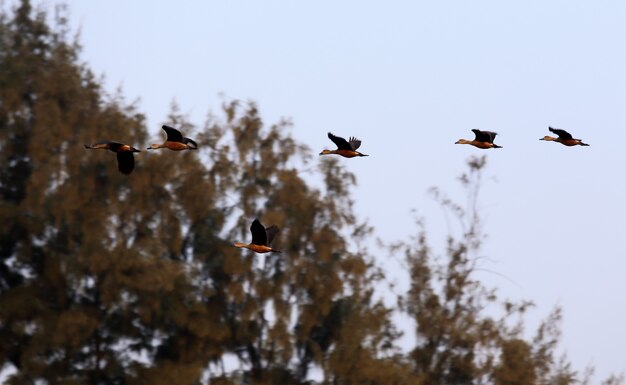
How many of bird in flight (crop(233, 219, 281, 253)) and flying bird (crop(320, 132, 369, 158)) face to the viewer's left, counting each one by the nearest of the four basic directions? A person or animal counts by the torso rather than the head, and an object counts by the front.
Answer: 2

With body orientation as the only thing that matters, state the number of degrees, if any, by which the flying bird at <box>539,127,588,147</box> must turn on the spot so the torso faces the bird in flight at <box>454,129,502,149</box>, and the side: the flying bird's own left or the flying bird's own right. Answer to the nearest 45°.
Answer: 0° — it already faces it

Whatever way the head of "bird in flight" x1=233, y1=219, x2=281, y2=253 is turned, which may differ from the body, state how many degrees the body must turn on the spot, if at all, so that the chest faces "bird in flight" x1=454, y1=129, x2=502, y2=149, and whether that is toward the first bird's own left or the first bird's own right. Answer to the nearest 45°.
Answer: approximately 180°

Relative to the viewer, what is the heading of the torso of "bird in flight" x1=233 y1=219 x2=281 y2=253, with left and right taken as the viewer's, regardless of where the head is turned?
facing to the left of the viewer

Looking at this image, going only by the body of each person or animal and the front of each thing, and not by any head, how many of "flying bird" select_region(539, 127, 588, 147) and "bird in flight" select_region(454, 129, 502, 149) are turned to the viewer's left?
2

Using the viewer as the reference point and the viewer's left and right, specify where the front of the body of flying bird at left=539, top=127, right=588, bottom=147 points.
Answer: facing to the left of the viewer

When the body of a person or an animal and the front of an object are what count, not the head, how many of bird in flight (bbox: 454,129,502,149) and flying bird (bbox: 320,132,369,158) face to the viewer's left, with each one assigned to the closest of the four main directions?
2

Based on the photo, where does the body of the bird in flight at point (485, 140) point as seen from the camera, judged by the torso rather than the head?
to the viewer's left

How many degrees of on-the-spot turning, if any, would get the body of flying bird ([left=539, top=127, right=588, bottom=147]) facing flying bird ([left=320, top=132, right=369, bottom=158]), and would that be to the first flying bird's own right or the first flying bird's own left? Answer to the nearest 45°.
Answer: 0° — it already faces it

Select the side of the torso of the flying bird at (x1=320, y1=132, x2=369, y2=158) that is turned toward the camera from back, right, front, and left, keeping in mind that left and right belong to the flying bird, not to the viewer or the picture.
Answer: left

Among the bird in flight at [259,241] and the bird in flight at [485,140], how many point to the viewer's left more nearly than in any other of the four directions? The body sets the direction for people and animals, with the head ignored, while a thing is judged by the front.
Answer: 2
